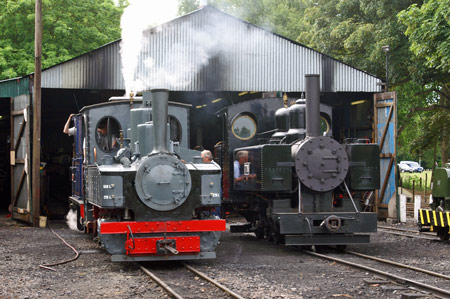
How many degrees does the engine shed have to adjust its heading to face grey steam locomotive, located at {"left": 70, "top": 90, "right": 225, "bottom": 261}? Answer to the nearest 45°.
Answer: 0° — it already faces it

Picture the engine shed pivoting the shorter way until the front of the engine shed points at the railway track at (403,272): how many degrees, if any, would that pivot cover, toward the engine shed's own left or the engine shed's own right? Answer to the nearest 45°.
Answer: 0° — it already faces it

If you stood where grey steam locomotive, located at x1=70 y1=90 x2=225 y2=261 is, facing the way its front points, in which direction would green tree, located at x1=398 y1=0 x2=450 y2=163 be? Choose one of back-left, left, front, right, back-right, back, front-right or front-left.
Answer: back-left

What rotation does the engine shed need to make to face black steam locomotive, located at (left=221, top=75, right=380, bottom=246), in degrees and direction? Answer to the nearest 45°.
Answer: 0° — it already faces it

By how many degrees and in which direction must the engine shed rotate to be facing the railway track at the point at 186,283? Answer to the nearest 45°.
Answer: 0° — it already faces it

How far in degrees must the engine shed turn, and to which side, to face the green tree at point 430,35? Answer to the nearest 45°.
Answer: approximately 90° to its left

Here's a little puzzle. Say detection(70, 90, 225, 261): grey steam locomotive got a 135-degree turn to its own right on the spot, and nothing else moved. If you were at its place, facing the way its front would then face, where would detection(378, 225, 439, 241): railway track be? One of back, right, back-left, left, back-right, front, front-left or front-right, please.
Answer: right

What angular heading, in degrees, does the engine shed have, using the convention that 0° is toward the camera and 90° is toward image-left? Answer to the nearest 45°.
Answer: approximately 0°

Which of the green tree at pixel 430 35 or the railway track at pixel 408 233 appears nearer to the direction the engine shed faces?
the railway track

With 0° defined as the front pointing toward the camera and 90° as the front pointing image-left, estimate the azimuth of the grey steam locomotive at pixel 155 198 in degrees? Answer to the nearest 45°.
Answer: approximately 0°

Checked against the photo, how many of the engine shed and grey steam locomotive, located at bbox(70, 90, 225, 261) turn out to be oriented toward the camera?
2
